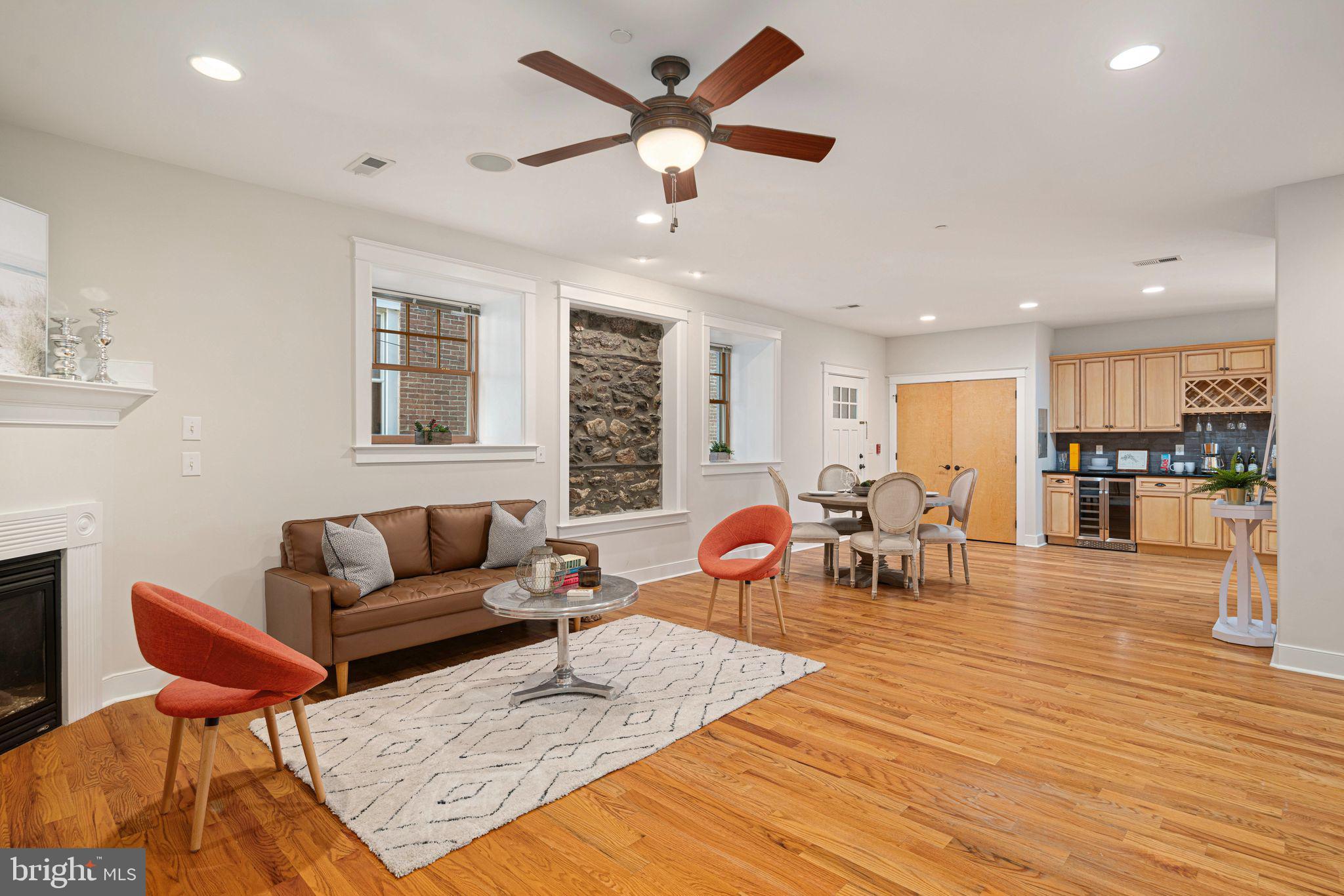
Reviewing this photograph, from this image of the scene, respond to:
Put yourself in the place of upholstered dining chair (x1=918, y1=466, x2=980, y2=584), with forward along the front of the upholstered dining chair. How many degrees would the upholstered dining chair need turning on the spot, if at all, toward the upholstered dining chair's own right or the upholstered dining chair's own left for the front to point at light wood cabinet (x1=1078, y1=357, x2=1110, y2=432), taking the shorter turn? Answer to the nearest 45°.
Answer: approximately 135° to the upholstered dining chair's own right

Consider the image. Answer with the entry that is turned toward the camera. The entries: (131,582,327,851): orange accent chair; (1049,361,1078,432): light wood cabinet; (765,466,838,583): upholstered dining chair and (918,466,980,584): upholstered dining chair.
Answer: the light wood cabinet

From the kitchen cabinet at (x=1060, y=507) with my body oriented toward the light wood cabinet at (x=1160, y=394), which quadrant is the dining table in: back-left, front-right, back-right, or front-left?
back-right

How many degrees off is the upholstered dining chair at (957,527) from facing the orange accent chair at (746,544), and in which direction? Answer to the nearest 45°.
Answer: approximately 45° to its left

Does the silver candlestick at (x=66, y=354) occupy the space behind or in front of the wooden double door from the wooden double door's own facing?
in front

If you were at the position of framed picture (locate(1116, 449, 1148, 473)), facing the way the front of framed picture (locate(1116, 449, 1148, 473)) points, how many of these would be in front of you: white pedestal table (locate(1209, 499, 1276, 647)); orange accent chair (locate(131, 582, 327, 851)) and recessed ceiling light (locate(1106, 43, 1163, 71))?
3

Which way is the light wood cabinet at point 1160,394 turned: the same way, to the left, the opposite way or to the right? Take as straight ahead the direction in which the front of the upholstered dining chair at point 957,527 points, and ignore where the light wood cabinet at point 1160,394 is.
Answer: to the left

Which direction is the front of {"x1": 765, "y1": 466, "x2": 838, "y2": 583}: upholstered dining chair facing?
to the viewer's right

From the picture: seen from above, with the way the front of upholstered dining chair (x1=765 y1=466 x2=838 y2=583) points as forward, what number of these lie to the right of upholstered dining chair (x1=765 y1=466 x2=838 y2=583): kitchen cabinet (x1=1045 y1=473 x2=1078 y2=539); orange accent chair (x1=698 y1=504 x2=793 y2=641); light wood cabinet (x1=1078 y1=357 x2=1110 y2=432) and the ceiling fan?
2

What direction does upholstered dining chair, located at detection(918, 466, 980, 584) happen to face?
to the viewer's left

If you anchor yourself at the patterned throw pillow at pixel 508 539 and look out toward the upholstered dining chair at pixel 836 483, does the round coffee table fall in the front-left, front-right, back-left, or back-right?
back-right

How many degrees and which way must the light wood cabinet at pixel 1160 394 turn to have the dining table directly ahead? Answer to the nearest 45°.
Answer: approximately 45° to its right

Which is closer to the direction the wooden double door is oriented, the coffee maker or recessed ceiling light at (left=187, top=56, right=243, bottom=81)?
the recessed ceiling light

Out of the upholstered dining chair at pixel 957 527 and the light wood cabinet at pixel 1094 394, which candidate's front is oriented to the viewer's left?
the upholstered dining chair

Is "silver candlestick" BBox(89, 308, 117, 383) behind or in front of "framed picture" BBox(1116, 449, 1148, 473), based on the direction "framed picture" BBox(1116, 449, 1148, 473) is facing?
in front
